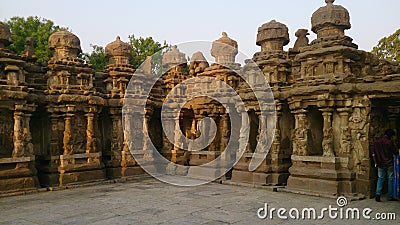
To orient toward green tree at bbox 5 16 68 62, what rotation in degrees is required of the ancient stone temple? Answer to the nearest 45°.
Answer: approximately 135° to its right

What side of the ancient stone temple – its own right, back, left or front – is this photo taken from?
front

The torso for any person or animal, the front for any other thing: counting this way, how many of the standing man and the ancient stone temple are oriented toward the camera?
1

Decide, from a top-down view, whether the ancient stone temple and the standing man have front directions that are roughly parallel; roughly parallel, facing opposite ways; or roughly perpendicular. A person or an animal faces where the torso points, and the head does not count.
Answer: roughly parallel, facing opposite ways

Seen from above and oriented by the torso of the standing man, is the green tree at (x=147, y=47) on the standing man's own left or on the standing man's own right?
on the standing man's own left

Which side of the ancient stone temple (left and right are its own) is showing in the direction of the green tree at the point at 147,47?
back
